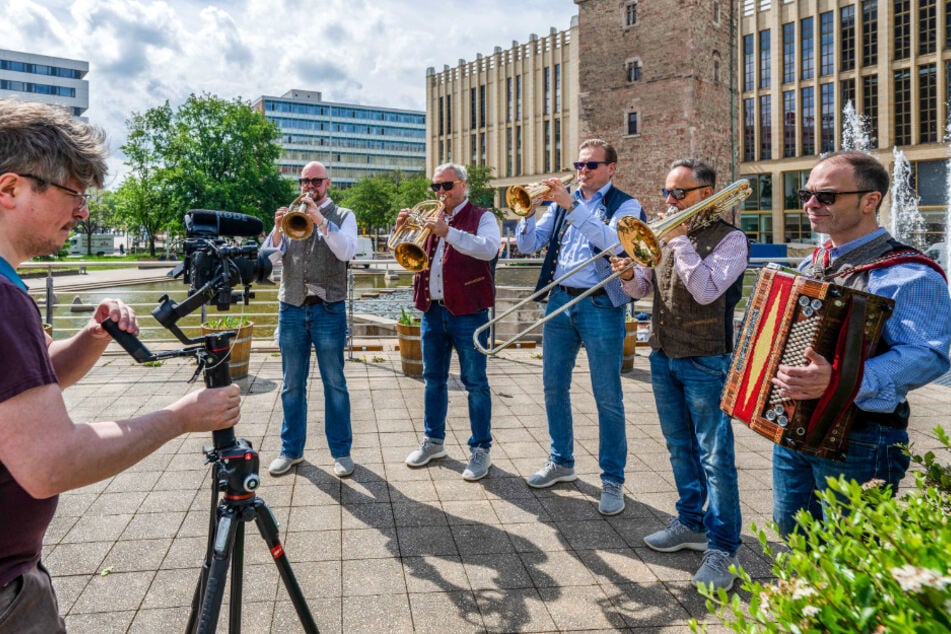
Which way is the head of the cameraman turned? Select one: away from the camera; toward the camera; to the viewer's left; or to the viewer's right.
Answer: to the viewer's right

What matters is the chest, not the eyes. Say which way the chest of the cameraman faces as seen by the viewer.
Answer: to the viewer's right

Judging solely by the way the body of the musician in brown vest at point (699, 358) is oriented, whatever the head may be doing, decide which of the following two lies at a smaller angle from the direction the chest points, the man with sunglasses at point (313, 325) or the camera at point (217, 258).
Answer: the camera

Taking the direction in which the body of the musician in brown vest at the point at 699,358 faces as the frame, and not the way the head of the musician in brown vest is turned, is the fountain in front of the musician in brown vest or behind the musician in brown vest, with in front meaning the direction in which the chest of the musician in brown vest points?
behind

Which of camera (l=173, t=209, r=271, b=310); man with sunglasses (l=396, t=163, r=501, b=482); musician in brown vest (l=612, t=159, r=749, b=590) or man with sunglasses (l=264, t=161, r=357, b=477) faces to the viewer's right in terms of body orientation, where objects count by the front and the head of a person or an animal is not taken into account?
the camera

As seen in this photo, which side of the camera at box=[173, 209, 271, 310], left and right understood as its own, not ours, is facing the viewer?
right

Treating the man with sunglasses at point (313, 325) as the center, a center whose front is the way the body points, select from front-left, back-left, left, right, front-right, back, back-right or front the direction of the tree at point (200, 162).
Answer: back
